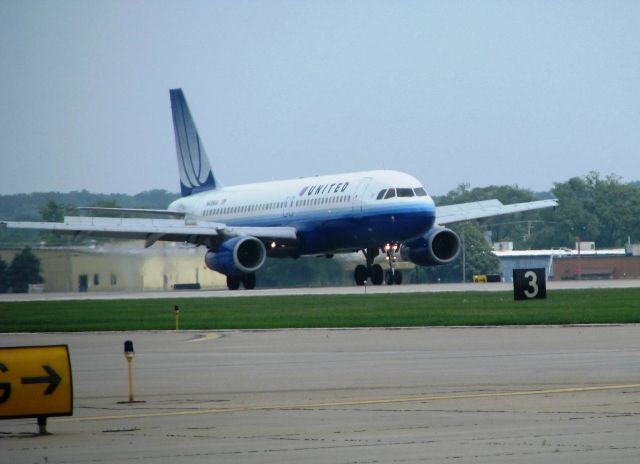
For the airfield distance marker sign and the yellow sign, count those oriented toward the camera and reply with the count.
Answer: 2

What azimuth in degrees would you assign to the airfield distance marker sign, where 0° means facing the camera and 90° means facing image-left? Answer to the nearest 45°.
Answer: approximately 0°

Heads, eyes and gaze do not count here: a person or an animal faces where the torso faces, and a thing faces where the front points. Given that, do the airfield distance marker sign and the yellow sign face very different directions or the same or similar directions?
same or similar directions

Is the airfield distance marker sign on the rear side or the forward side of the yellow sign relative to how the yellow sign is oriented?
on the rear side

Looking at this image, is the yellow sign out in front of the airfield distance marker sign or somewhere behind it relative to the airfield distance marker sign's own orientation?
in front

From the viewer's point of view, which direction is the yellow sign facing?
toward the camera
